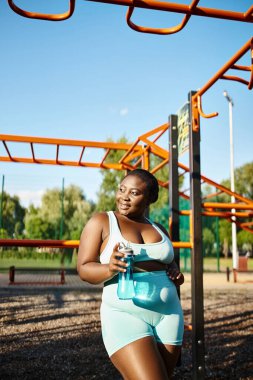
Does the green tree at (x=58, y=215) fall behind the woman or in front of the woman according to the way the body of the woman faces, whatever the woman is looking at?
behind

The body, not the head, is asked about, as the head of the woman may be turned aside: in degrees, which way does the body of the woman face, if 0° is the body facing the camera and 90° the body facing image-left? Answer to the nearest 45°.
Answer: approximately 315°

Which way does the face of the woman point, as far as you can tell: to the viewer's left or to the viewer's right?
to the viewer's left

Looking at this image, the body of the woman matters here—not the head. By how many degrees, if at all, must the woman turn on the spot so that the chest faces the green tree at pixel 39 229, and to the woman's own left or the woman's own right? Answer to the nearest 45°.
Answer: approximately 135° to the woman's own left
